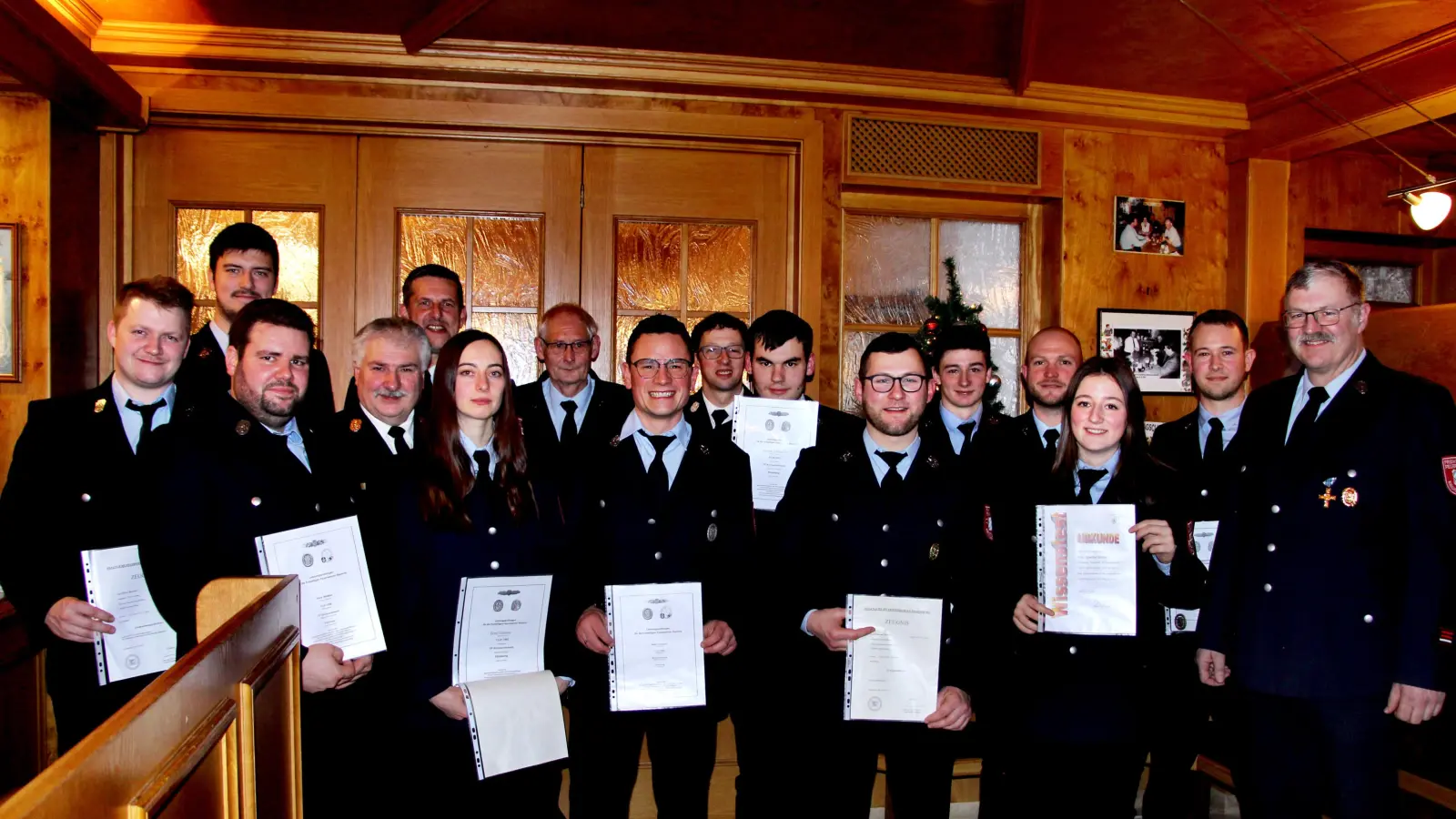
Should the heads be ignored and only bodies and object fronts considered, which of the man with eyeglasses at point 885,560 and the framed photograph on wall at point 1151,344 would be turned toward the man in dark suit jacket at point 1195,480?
the framed photograph on wall

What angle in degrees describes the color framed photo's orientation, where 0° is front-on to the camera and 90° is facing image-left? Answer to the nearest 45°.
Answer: approximately 0°

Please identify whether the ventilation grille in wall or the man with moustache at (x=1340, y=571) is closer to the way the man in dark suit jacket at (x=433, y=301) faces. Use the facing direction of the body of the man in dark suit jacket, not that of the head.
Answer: the man with moustache

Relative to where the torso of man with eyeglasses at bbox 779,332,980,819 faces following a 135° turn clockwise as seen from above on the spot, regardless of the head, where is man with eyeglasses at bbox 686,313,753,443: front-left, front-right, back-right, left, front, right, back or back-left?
front

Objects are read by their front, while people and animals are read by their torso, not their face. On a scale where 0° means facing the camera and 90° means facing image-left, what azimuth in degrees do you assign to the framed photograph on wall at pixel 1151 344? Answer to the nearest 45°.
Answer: approximately 0°

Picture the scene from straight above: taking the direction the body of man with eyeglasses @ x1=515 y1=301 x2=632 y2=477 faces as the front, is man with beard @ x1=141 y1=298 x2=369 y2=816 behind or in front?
in front

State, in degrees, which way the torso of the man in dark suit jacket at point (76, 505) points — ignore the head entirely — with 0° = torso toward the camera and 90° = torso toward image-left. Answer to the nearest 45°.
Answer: approximately 315°

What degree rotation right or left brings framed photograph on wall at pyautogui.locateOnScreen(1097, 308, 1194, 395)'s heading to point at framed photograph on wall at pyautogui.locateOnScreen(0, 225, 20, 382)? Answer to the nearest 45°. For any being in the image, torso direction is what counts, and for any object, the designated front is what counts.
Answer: approximately 45° to its right
